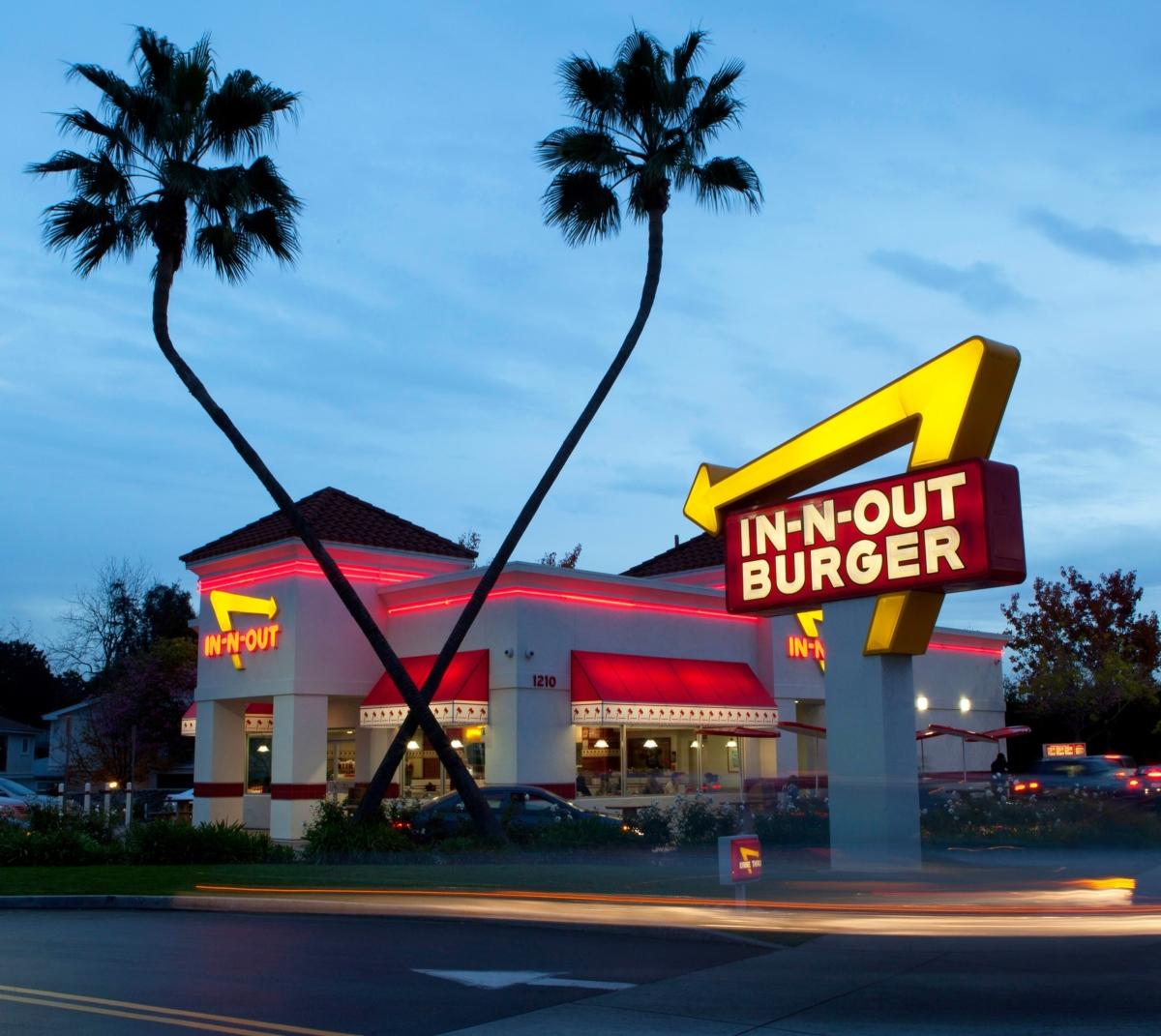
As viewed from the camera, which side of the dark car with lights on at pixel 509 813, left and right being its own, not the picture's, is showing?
right

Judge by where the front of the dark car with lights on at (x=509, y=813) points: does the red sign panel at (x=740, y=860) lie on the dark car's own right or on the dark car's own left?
on the dark car's own right

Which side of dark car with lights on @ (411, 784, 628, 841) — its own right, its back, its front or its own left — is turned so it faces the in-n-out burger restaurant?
left

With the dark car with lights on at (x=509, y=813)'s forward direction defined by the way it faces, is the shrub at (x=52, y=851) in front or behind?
behind

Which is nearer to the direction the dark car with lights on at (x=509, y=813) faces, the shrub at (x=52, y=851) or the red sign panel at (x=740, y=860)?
the red sign panel

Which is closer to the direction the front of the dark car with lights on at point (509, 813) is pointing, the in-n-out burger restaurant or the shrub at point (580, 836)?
the shrub

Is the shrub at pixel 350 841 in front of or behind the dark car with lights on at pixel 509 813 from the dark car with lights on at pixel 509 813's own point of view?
behind

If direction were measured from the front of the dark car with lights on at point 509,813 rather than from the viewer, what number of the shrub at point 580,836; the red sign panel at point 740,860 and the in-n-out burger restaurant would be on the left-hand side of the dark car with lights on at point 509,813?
1

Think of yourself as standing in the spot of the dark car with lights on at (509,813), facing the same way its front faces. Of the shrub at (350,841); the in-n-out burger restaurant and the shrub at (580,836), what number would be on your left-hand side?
1

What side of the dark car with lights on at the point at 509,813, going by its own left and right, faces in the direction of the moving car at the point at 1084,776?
front

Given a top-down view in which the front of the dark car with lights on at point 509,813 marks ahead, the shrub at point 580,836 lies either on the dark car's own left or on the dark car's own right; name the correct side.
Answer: on the dark car's own right

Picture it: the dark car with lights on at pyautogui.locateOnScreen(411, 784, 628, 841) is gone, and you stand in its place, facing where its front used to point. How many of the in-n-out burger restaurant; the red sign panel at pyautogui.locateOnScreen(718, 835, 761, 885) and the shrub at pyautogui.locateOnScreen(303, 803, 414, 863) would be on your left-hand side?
1
